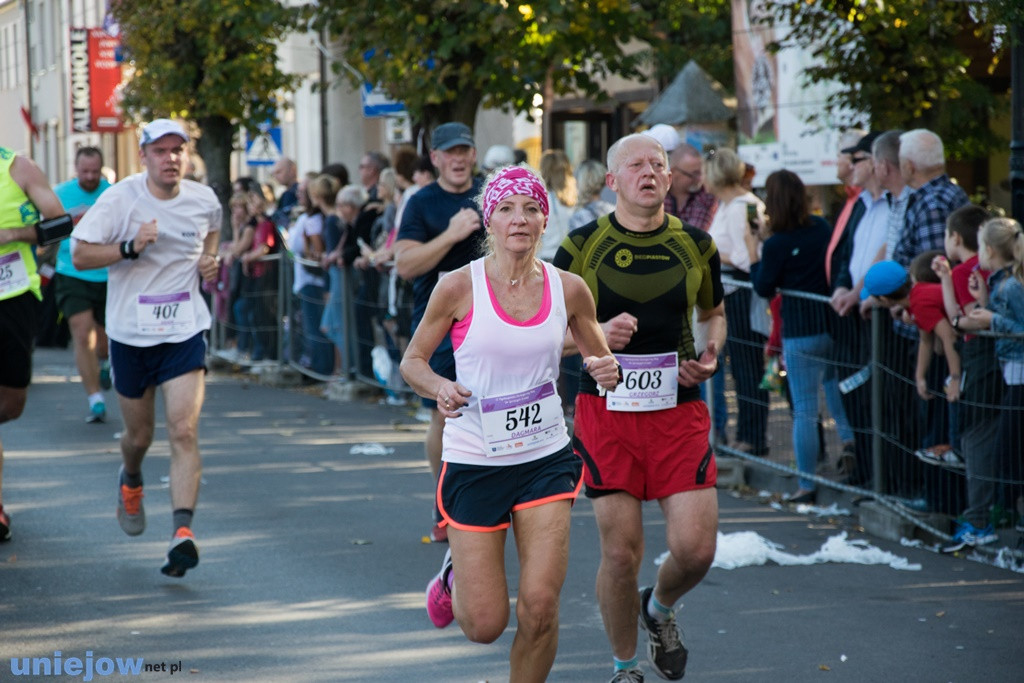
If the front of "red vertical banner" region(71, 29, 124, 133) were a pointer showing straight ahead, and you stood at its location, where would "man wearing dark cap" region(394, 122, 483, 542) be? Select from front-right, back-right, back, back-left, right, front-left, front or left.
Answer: front

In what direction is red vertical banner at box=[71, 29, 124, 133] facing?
toward the camera

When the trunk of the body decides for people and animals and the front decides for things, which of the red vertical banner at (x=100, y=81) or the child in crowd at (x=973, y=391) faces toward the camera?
the red vertical banner

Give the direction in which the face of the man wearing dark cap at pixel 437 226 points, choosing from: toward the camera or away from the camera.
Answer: toward the camera

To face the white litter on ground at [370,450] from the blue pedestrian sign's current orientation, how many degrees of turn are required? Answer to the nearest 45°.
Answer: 0° — it already faces it

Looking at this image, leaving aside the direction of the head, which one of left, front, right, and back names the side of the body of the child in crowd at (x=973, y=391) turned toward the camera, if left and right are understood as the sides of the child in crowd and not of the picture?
left

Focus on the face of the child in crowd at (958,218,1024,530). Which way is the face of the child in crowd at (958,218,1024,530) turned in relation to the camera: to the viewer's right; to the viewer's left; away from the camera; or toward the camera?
to the viewer's left

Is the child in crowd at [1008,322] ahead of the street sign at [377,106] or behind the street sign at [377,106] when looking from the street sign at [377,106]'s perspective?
ahead

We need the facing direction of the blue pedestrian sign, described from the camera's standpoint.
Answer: facing the viewer

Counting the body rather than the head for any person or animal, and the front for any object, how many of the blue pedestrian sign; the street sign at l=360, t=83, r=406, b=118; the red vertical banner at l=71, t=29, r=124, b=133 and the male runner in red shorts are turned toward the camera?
4

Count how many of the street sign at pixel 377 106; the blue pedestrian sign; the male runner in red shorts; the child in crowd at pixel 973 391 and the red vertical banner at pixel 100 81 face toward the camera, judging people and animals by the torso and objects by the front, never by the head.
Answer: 4

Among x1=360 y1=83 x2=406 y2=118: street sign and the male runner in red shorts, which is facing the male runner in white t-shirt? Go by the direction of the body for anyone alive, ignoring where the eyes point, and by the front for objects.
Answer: the street sign

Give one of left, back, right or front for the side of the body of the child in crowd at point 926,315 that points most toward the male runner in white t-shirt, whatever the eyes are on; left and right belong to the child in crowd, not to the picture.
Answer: front

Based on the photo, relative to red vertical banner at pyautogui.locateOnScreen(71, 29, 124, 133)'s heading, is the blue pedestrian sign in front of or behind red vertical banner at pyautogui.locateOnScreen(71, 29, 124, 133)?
in front

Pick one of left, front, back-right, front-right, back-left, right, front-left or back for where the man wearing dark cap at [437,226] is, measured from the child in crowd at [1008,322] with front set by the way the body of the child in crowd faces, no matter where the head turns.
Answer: front

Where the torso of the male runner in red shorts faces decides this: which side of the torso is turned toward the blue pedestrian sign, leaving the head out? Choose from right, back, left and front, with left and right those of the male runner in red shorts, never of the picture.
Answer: back

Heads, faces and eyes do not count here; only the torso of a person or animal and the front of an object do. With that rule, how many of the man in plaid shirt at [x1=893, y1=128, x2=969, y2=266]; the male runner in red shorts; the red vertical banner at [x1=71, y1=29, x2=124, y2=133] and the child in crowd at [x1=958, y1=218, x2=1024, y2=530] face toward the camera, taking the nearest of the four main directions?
2
